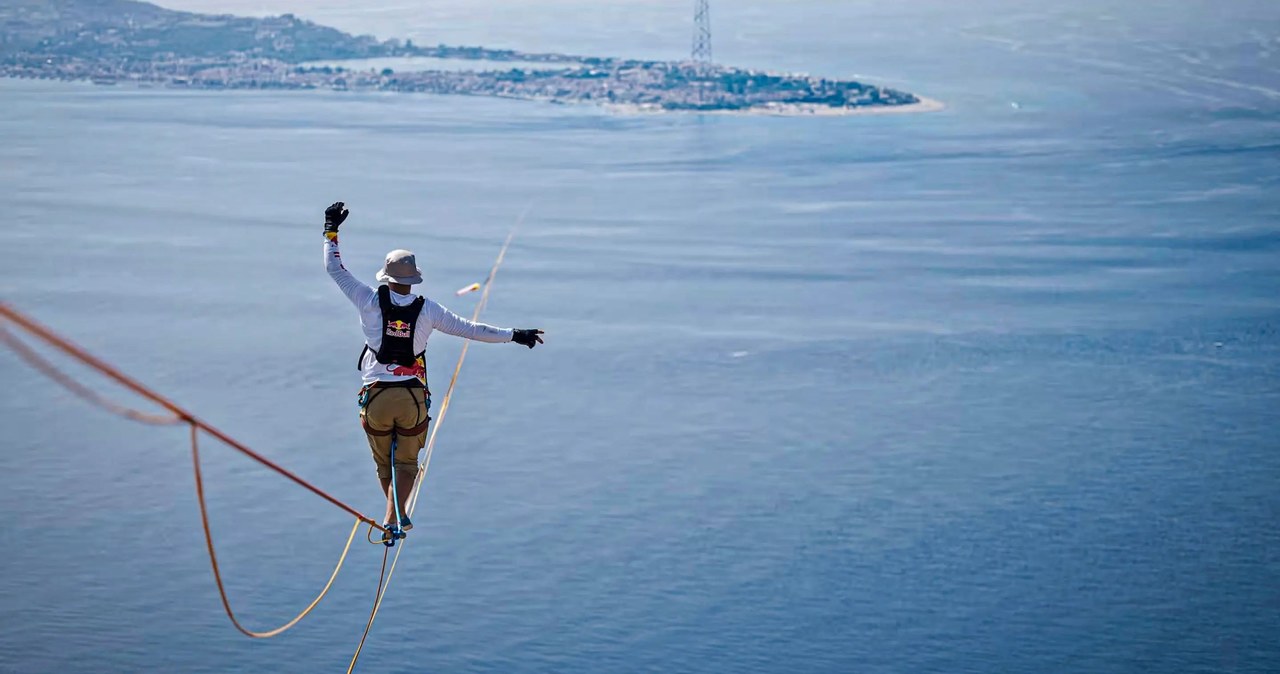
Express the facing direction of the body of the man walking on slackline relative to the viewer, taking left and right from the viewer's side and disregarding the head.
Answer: facing away from the viewer
